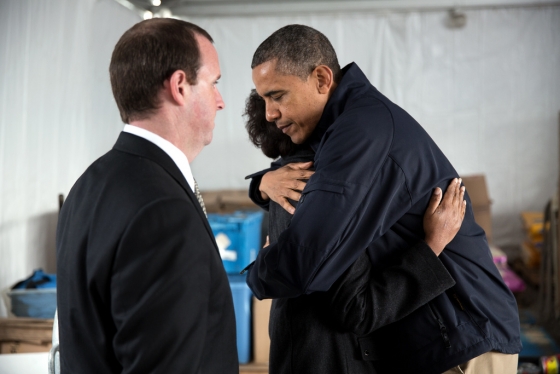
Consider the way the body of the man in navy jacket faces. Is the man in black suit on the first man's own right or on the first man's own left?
on the first man's own left

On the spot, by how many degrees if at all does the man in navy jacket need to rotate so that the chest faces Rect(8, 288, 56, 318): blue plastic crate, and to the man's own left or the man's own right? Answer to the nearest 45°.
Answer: approximately 45° to the man's own right

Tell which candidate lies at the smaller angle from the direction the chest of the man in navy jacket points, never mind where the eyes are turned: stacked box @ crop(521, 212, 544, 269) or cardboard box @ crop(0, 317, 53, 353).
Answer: the cardboard box

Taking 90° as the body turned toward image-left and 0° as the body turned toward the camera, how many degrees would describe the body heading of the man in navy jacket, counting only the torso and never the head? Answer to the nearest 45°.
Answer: approximately 90°

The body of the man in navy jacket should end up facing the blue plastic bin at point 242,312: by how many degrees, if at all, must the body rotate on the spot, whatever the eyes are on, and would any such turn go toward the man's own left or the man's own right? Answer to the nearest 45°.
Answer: approximately 45° to the man's own right

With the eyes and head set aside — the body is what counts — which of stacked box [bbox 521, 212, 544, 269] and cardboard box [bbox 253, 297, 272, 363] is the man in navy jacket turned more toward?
the cardboard box
